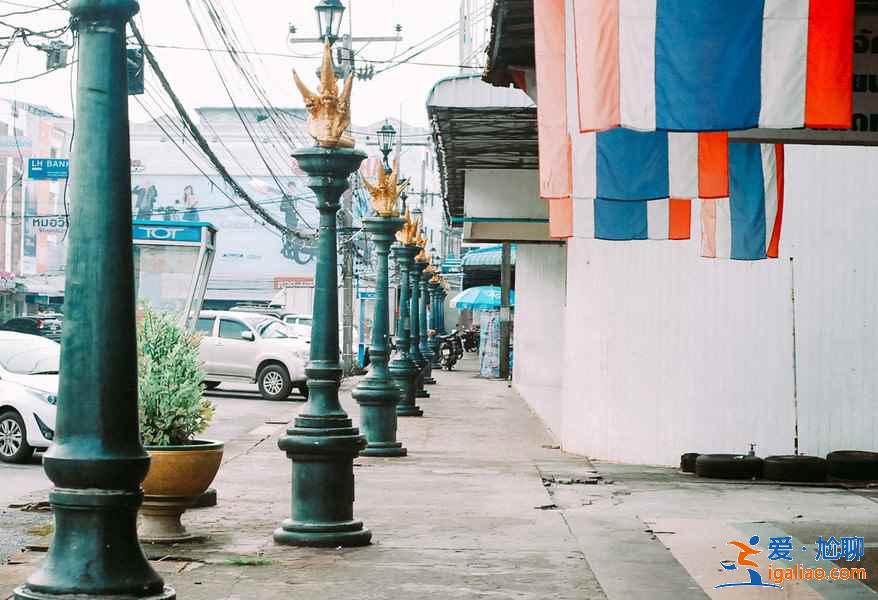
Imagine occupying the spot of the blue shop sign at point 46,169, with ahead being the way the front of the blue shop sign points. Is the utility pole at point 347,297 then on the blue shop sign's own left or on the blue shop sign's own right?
on the blue shop sign's own left

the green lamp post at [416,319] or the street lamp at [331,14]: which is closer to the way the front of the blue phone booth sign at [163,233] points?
the street lamp

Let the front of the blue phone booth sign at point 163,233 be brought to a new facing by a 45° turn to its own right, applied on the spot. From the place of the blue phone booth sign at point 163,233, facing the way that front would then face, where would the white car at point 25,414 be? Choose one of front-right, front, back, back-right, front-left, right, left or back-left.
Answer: front-left

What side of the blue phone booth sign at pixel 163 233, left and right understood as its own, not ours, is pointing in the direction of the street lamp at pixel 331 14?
front

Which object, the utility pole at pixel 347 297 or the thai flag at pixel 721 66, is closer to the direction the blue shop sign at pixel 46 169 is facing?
the thai flag

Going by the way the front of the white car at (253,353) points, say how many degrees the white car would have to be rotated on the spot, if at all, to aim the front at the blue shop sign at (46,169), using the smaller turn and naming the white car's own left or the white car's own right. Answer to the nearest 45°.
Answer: approximately 135° to the white car's own left

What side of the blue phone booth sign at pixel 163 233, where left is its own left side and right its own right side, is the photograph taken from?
front

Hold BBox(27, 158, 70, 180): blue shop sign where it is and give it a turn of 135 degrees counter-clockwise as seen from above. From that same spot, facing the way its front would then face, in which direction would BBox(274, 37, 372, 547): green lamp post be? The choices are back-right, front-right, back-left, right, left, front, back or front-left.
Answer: back-right

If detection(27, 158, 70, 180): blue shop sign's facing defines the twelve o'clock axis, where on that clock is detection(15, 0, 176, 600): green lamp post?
The green lamp post is roughly at 12 o'clock from the blue shop sign.

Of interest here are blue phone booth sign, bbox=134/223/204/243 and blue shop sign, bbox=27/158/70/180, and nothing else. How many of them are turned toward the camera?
2

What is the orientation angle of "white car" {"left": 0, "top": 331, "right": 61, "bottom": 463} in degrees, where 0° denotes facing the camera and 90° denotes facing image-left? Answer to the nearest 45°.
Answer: approximately 315°

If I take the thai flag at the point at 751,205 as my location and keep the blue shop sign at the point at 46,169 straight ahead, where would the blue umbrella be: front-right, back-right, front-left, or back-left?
front-right

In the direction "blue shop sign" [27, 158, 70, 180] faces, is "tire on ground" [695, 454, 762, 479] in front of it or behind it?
in front

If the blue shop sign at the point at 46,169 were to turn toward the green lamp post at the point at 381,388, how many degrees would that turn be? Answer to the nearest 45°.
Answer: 0° — it already faces it
